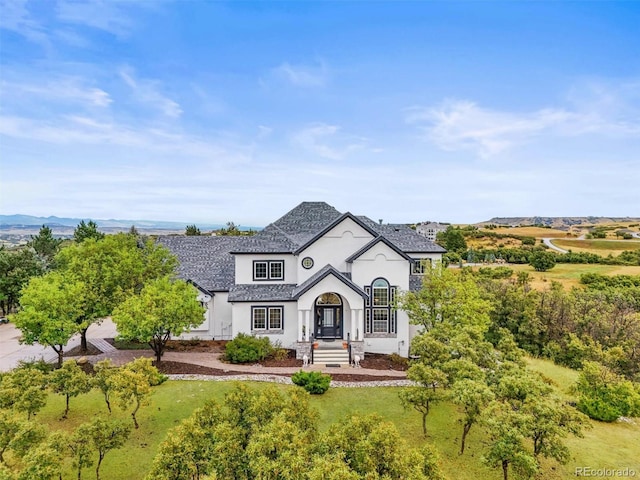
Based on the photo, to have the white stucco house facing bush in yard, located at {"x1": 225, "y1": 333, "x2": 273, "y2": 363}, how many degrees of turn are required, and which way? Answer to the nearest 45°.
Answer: approximately 45° to its right

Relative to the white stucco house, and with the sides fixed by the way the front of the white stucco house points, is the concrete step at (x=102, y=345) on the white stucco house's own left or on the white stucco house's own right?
on the white stucco house's own right

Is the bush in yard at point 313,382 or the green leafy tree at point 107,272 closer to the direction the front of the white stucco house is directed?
the bush in yard

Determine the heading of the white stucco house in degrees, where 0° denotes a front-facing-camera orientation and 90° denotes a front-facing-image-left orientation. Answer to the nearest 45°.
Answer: approximately 0°

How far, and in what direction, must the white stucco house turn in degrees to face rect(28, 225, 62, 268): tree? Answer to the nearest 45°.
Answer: approximately 135° to its right
